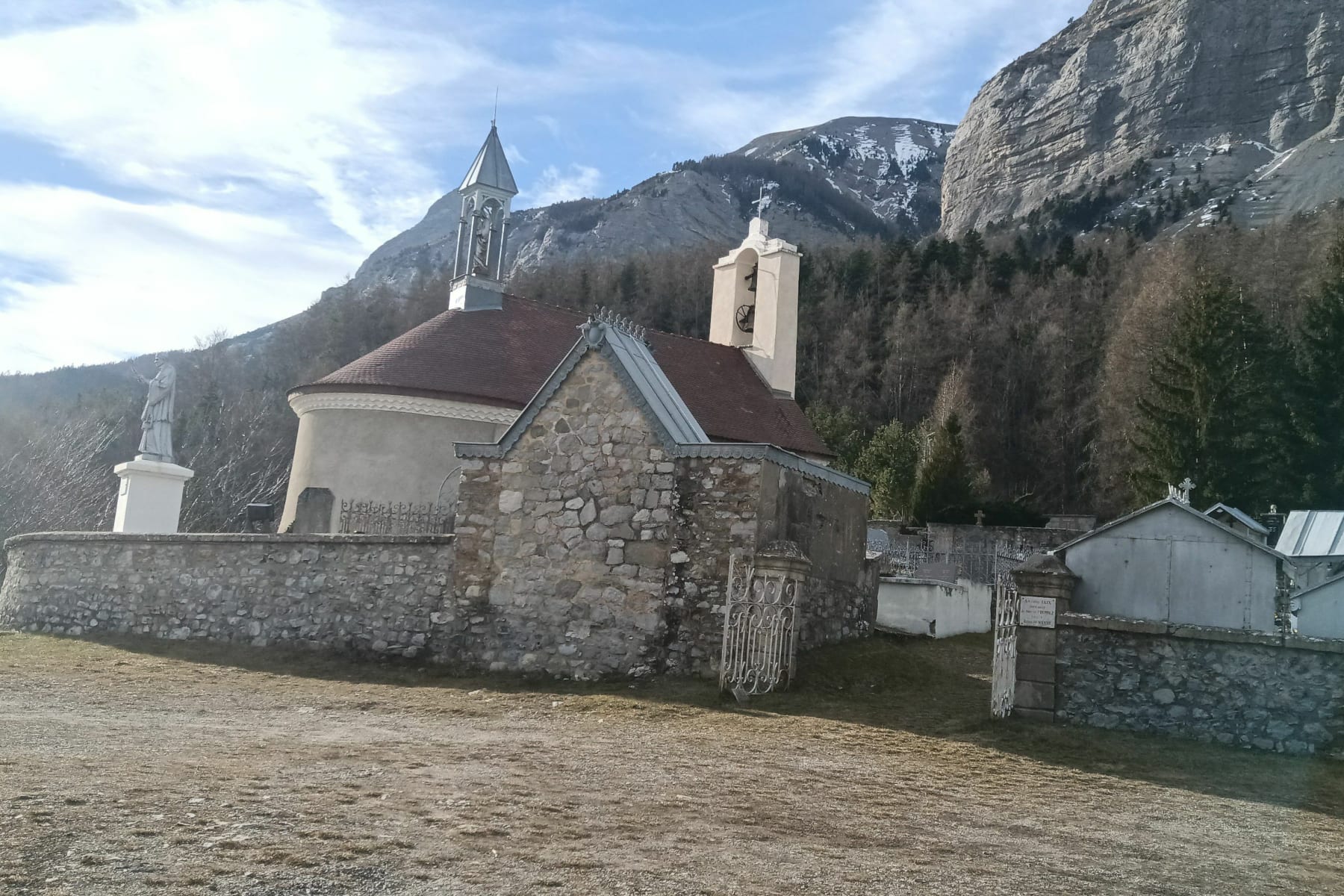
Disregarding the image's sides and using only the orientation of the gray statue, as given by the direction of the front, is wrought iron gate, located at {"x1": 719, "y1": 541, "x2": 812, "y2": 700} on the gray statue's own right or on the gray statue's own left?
on the gray statue's own left

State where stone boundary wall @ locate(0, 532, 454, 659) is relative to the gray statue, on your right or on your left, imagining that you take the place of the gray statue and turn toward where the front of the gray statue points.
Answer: on your left

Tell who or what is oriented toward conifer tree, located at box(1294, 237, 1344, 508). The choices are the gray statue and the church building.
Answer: the church building

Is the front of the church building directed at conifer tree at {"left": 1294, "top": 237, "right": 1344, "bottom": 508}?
yes

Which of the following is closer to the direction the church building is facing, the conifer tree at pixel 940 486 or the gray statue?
the conifer tree

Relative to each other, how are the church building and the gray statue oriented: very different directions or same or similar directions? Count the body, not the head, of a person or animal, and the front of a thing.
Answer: very different directions

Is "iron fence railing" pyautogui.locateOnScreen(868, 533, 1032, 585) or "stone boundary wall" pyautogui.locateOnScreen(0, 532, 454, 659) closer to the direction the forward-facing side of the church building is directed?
the iron fence railing

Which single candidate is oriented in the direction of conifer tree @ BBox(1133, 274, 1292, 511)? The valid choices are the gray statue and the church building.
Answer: the church building

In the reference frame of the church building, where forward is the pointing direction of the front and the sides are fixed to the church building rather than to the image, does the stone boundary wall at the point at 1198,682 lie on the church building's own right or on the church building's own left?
on the church building's own right

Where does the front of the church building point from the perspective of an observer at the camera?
facing away from the viewer and to the right of the viewer

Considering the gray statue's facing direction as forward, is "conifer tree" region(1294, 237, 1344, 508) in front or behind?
behind
